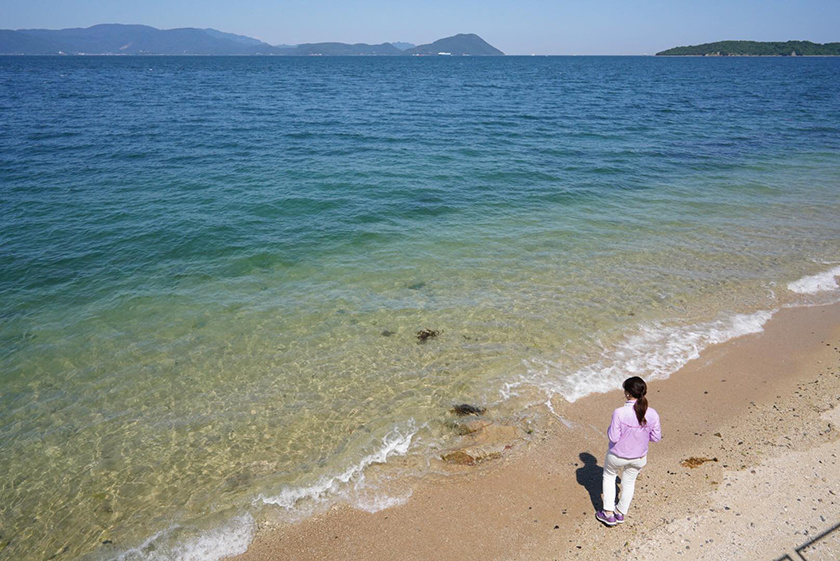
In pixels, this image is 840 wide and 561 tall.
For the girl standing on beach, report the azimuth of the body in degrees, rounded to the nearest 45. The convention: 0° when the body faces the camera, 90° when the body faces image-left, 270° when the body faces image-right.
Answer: approximately 135°

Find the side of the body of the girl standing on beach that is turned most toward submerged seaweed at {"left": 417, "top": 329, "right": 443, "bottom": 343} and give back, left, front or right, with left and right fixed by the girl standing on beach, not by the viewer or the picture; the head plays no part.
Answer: front

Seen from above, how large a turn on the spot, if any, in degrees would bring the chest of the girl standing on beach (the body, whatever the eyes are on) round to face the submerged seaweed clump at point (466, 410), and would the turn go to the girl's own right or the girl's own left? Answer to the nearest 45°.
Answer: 0° — they already face it

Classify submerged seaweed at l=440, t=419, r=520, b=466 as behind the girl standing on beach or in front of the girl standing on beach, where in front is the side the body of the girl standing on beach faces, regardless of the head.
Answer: in front
